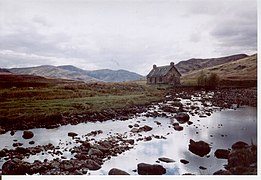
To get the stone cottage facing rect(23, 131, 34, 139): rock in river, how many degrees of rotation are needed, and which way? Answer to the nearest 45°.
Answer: approximately 45° to its left
